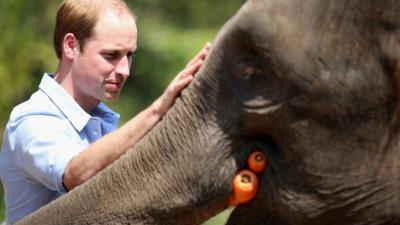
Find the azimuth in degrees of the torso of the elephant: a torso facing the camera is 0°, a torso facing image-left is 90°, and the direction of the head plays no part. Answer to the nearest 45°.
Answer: approximately 90°

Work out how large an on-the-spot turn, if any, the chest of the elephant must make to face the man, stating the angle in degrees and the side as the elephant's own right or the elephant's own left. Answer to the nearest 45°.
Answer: approximately 45° to the elephant's own right
